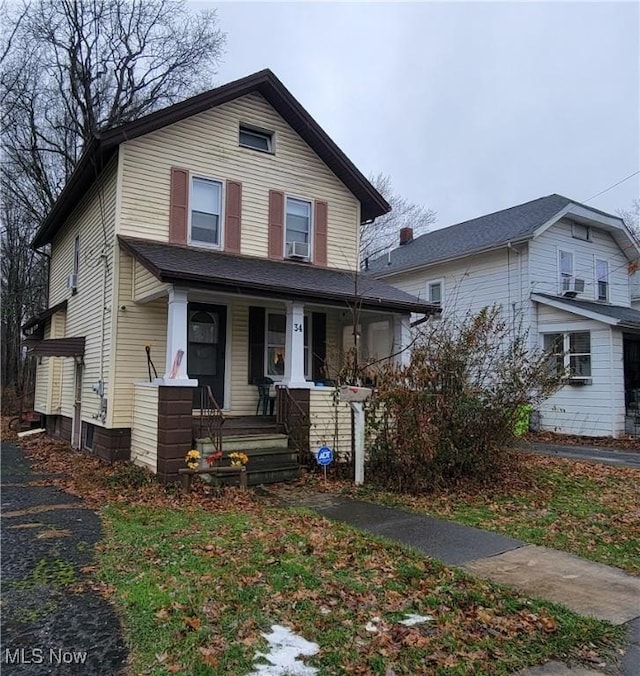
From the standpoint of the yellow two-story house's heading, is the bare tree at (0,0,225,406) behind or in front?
behind

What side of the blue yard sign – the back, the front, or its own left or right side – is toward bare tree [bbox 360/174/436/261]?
back

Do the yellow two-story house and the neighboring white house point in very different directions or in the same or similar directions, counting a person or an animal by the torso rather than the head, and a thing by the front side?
same or similar directions

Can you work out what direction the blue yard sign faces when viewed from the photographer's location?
facing the viewer

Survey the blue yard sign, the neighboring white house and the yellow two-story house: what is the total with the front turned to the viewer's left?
0

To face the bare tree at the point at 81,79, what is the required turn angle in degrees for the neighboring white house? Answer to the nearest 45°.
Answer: approximately 135° to its right

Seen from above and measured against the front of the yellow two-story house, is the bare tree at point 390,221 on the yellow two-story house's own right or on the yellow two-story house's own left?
on the yellow two-story house's own left

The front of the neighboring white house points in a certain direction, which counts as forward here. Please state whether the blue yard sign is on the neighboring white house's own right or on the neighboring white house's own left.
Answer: on the neighboring white house's own right

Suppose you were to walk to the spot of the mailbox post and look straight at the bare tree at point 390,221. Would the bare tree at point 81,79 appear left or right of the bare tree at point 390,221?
left

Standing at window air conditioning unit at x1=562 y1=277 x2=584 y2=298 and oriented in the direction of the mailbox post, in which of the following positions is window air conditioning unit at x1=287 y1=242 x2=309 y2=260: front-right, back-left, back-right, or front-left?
front-right

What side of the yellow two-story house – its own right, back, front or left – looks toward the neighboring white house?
left

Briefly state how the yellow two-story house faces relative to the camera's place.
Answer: facing the viewer and to the right of the viewer

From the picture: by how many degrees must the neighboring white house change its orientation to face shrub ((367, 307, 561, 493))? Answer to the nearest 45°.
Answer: approximately 45° to its right

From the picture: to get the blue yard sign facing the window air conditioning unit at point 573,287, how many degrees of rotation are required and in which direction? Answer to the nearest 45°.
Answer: approximately 135° to its left

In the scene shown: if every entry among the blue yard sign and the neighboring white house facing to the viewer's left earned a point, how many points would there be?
0
